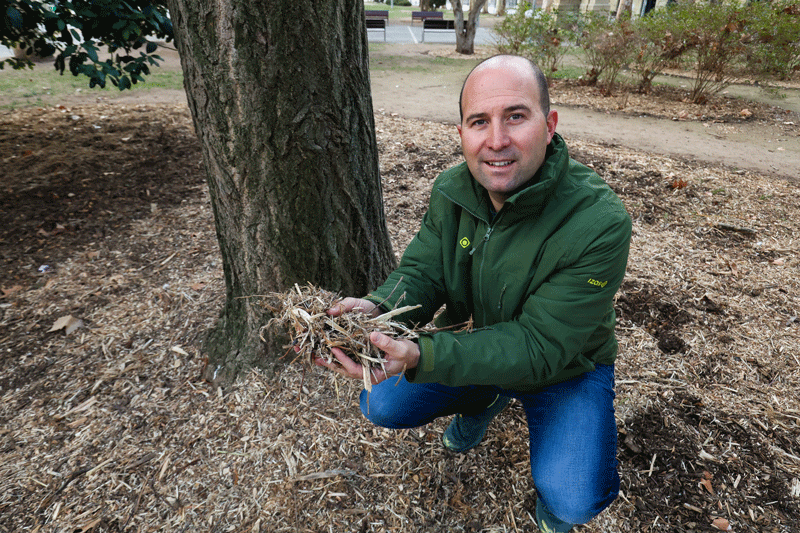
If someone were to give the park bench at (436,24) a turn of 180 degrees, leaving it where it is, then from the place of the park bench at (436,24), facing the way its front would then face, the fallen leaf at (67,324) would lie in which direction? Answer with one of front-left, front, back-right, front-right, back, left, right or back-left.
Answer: back

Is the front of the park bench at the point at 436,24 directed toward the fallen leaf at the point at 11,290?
yes

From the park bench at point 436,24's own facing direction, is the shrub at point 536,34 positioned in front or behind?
in front

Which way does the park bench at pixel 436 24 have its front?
toward the camera

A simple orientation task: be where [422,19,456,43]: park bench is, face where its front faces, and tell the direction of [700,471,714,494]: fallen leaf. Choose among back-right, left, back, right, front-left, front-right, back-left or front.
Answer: front

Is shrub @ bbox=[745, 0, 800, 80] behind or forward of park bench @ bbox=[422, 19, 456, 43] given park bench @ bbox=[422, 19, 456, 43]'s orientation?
forward

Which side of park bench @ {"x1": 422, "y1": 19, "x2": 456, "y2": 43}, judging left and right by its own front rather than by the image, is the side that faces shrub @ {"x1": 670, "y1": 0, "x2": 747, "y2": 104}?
front

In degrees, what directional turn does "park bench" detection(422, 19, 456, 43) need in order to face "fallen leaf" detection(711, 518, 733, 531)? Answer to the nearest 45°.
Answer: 0° — it already faces it

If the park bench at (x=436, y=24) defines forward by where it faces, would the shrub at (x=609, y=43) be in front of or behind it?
in front

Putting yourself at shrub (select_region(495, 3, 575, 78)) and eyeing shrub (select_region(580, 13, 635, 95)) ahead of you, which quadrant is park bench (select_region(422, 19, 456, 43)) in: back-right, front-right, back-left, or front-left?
back-left

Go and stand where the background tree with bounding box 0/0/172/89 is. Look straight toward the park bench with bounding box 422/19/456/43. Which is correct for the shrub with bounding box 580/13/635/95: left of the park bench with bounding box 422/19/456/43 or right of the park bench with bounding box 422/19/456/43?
right
